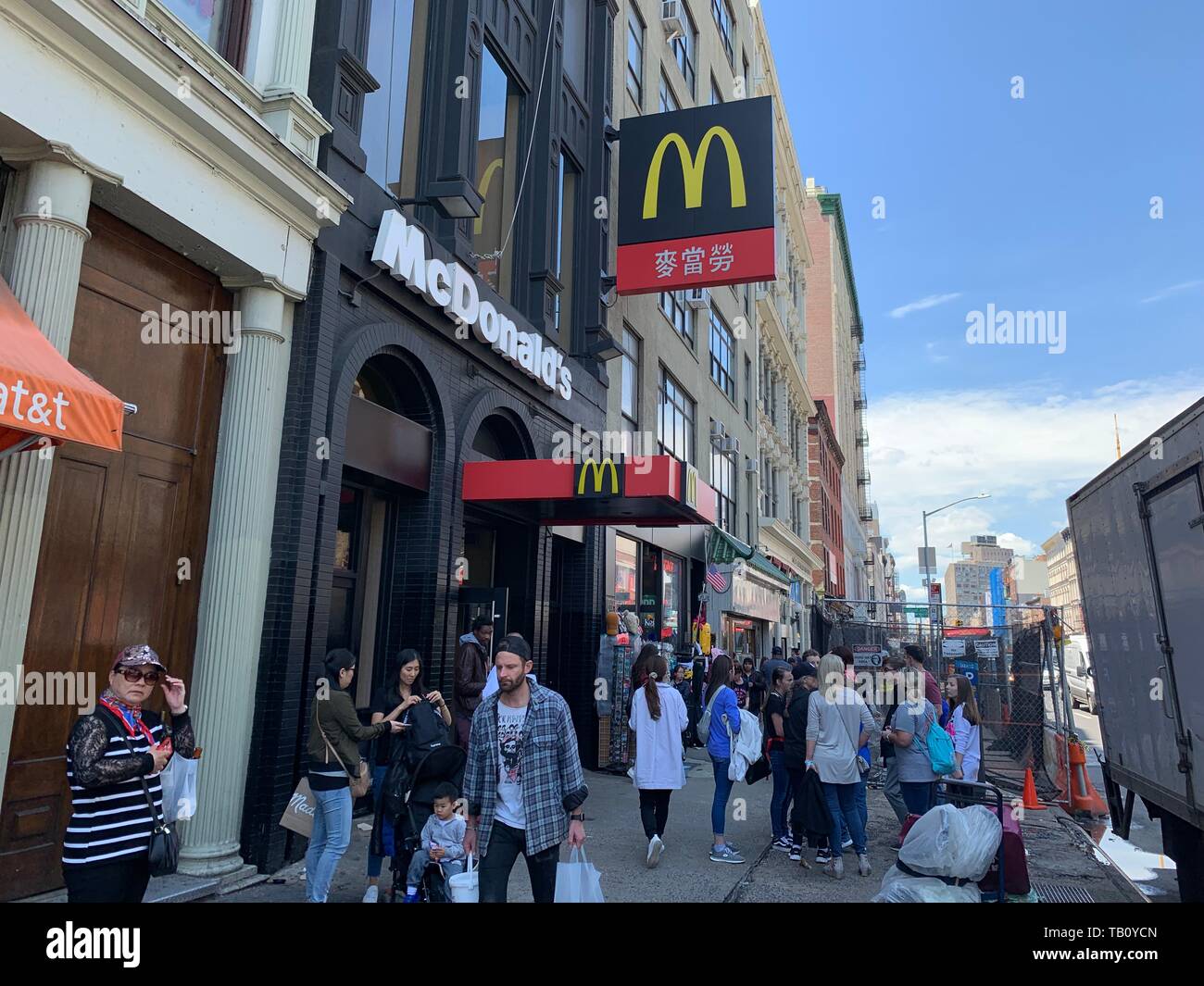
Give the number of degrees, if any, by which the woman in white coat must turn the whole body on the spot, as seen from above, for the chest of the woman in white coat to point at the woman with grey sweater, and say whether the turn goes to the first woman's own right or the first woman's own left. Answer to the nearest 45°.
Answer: approximately 90° to the first woman's own right

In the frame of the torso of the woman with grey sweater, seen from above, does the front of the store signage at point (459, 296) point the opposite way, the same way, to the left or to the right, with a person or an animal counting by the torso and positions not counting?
to the right

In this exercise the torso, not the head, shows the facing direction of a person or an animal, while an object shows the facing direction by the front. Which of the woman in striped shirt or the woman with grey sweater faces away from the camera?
the woman with grey sweater

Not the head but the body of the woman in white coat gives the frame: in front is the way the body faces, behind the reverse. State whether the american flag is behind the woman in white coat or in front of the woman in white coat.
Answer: in front

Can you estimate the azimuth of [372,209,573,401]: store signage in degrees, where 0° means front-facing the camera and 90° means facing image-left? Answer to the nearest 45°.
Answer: approximately 315°

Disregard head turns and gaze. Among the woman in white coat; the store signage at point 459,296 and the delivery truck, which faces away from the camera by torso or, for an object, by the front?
the woman in white coat

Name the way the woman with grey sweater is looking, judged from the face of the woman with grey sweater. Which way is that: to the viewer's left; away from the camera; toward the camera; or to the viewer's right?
away from the camera

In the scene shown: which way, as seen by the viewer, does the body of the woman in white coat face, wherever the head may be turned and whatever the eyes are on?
away from the camera

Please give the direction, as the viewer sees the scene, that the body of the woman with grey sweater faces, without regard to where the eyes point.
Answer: away from the camera

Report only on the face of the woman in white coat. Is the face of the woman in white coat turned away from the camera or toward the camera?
away from the camera

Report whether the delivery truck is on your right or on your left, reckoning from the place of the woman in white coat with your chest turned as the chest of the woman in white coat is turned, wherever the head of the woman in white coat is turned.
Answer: on your right
